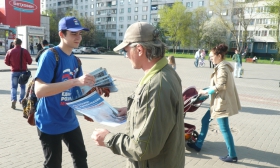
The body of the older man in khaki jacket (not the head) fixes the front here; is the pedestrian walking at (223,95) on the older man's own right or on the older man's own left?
on the older man's own right

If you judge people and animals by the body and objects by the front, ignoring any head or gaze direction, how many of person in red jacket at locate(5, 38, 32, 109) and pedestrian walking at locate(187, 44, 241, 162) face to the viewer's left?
1

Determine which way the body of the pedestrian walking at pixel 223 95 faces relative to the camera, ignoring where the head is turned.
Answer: to the viewer's left

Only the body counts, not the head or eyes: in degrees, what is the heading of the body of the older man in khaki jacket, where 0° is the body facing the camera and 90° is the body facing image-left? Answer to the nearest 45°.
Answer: approximately 90°

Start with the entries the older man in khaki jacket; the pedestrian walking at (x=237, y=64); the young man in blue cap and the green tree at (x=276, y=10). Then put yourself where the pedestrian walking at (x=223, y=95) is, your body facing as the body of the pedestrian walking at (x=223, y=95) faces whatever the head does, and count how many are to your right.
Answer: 2

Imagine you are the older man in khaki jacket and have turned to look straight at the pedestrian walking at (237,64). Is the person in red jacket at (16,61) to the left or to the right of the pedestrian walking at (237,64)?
left

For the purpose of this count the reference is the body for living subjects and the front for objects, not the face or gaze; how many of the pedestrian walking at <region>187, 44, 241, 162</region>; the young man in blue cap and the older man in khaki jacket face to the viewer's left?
2

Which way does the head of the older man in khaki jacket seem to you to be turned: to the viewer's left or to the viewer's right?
to the viewer's left

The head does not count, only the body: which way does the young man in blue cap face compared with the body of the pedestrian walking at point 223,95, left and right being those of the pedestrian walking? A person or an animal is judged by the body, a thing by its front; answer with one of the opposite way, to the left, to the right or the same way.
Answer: the opposite way
